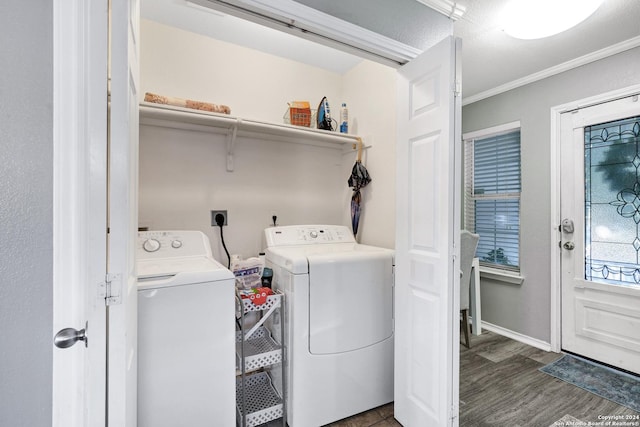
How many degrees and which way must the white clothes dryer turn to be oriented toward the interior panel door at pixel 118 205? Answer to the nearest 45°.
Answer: approximately 90° to its right

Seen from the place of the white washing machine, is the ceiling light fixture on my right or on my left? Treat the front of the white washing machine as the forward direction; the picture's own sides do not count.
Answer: on my left

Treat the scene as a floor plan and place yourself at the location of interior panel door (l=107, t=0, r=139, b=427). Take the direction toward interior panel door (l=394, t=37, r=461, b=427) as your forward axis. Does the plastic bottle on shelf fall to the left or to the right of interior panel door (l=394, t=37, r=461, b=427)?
left

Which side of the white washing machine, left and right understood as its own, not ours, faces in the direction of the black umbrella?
left

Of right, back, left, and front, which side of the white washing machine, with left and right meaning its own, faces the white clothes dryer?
left

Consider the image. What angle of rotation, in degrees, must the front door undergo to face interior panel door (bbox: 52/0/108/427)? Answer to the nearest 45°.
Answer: approximately 45° to its left

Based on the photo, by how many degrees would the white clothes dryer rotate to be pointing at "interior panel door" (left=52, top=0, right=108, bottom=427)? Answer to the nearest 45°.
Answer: approximately 90° to its right

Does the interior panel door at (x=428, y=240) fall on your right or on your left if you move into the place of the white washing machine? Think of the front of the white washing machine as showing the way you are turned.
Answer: on your left

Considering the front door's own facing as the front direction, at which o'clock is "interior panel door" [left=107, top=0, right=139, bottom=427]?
The interior panel door is roughly at 11 o'clock from the front door.
